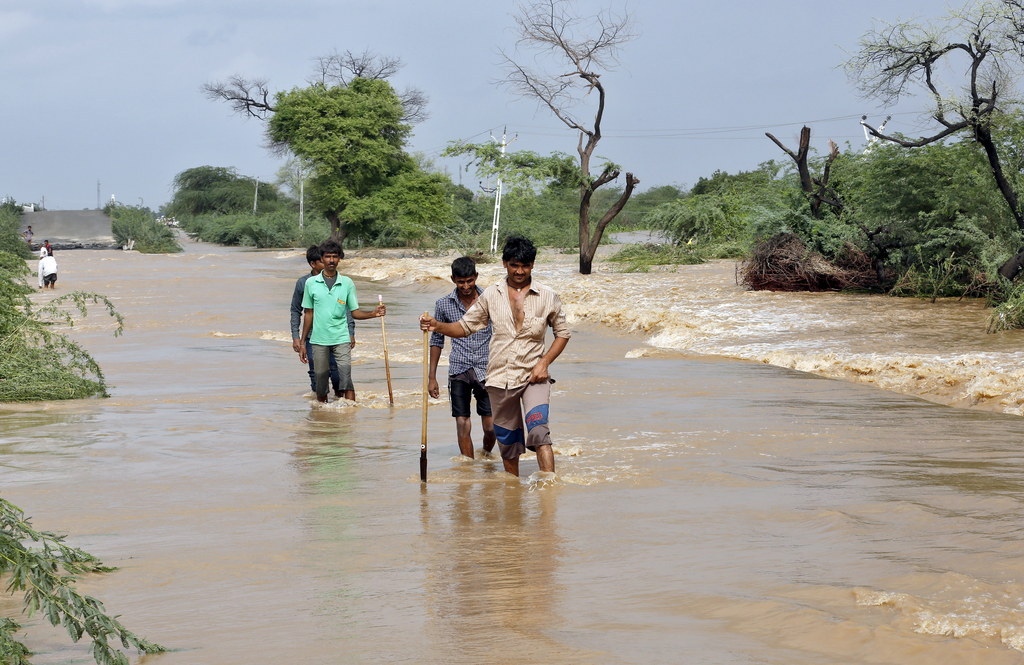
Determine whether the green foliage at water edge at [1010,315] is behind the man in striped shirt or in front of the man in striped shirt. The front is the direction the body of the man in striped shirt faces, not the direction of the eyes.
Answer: behind

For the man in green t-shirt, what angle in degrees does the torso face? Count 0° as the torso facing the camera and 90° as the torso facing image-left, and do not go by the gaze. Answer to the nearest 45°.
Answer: approximately 0°

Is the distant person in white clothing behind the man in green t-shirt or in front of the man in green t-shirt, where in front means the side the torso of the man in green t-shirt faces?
behind

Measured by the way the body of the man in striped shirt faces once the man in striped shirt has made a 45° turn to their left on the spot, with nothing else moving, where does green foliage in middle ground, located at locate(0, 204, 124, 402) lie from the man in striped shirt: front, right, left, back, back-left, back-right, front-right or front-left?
back

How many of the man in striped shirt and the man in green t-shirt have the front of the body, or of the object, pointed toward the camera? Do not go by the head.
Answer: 2

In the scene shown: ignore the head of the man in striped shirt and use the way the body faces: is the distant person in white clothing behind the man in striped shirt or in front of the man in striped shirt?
behind

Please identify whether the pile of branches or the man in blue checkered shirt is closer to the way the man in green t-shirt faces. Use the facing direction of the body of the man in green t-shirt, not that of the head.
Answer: the man in blue checkered shirt

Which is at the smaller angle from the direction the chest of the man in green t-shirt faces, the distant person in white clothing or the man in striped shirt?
the man in striped shirt

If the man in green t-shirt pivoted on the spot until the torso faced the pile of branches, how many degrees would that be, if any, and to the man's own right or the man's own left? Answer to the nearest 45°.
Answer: approximately 135° to the man's own left
